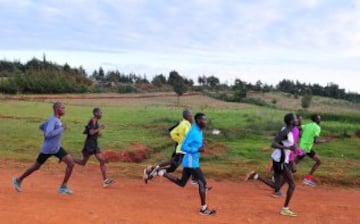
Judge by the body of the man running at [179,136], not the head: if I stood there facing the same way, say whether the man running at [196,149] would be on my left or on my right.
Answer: on my right

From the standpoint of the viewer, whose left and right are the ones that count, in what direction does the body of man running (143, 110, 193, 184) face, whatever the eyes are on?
facing to the right of the viewer

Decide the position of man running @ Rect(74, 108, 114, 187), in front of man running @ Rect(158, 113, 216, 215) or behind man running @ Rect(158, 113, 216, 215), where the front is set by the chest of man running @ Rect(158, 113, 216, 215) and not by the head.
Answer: behind

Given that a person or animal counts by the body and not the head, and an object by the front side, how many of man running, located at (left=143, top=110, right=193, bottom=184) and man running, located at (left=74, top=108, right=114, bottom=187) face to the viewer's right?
2

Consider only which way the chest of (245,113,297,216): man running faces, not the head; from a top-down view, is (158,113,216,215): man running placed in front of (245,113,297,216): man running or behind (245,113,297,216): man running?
behind

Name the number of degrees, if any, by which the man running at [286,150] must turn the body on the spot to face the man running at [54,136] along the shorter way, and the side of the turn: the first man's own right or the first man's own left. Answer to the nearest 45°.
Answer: approximately 180°

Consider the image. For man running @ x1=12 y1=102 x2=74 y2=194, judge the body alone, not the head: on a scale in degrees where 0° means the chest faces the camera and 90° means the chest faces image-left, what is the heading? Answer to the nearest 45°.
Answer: approximately 270°

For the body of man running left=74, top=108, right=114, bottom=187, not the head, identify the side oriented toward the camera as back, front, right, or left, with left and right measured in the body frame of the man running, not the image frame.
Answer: right

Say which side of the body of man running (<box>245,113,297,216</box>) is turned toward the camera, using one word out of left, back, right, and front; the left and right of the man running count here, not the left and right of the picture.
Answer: right

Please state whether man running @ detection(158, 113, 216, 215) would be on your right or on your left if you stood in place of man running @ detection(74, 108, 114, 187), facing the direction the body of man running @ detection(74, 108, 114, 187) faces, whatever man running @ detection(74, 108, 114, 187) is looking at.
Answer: on your right
